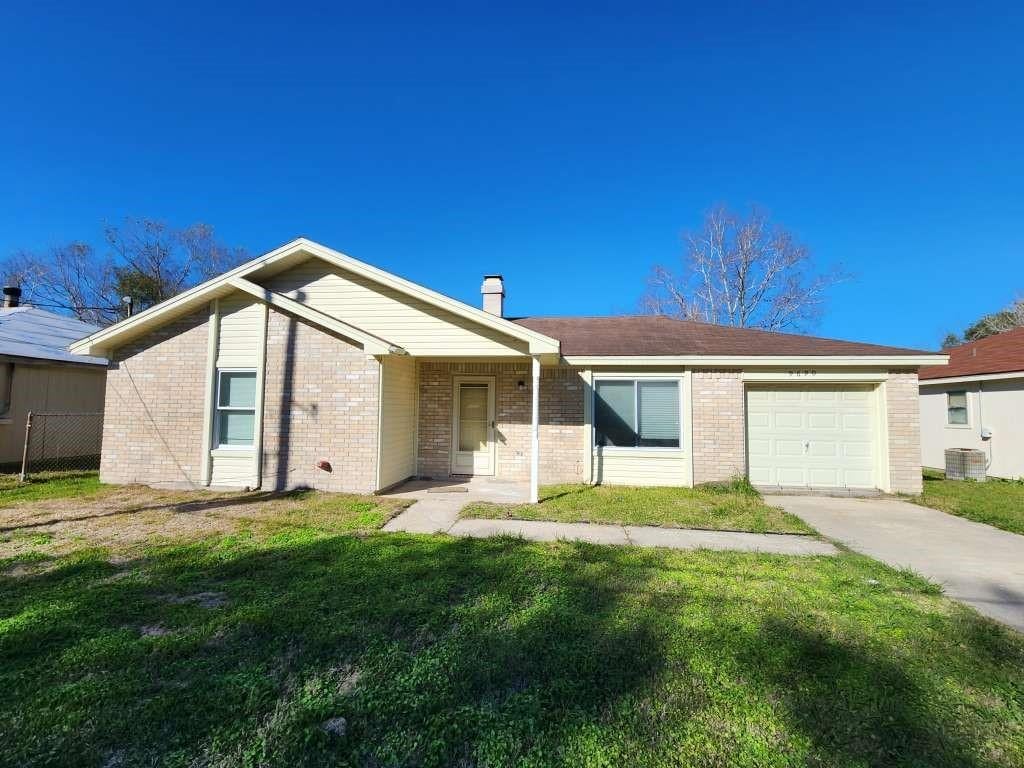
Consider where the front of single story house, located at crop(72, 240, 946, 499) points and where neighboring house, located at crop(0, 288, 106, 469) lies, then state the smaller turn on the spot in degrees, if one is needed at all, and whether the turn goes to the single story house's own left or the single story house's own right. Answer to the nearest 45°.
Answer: approximately 90° to the single story house's own right

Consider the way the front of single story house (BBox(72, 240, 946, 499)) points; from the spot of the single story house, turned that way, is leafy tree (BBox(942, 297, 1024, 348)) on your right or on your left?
on your left

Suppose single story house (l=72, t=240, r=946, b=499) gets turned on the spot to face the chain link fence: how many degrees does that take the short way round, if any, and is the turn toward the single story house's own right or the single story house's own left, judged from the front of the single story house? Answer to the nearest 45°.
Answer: approximately 90° to the single story house's own right

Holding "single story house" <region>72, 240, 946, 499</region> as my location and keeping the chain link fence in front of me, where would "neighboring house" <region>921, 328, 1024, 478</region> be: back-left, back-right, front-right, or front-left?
back-right

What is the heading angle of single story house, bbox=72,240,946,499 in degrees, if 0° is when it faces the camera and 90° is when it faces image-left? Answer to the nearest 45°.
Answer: approximately 0°

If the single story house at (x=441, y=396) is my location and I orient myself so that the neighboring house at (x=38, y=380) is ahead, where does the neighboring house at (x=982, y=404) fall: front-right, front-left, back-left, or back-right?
back-right

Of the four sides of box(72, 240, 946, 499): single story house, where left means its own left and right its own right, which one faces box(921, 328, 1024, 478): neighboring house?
left

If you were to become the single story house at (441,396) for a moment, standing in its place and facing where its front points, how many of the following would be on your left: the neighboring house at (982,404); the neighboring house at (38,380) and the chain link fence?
1

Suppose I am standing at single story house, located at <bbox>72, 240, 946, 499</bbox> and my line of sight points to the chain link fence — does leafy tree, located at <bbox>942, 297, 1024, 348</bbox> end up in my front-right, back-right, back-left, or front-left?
back-right
